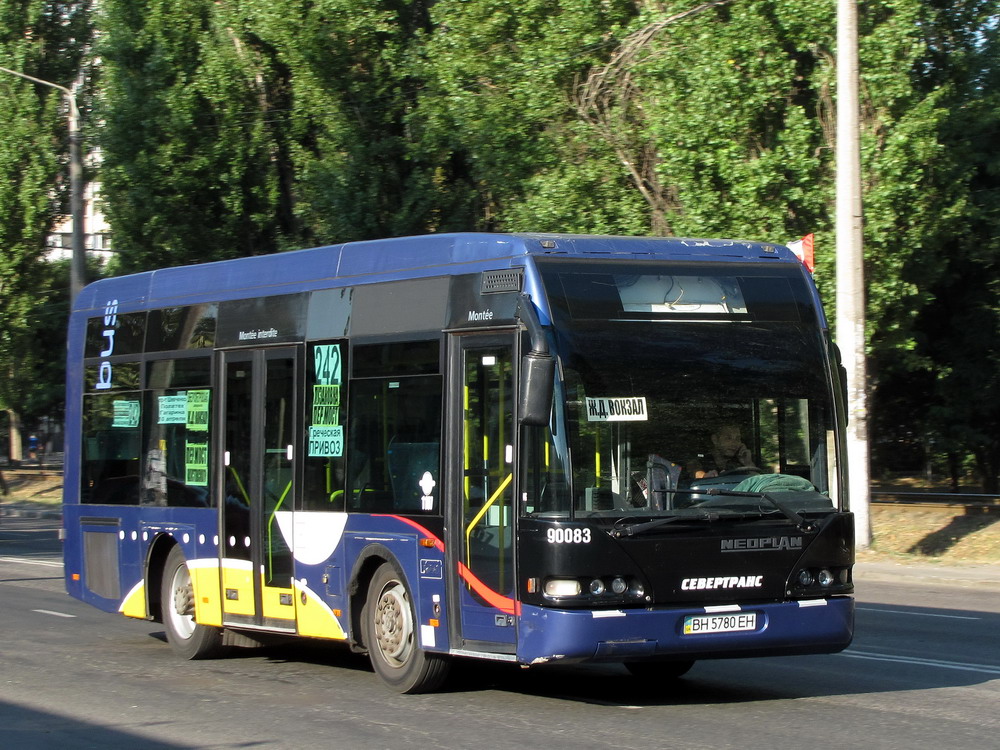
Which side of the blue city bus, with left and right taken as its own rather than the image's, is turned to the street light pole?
back

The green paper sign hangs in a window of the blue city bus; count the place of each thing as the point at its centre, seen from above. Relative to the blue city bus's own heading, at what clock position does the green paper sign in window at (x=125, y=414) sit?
The green paper sign in window is roughly at 6 o'clock from the blue city bus.

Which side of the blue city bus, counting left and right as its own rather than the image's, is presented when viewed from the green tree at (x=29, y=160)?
back

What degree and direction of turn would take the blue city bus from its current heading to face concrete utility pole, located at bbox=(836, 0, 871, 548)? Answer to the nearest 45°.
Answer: approximately 90° to its left

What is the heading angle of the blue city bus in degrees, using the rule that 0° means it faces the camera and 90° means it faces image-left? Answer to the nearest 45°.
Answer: approximately 315°
